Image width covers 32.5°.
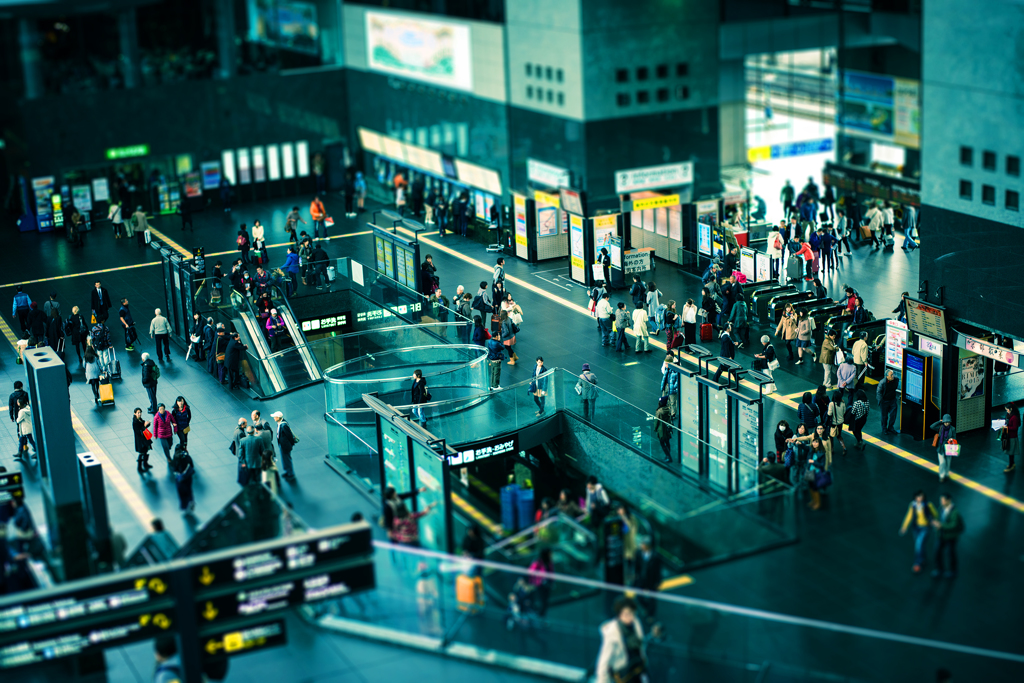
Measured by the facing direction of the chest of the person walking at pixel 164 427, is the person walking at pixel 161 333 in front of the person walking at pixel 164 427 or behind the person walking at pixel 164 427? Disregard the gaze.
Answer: behind

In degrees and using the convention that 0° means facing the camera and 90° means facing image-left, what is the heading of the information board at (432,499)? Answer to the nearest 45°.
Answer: approximately 45°

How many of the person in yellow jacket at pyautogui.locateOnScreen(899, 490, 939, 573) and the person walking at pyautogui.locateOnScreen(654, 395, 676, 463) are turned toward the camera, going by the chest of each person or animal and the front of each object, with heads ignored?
1

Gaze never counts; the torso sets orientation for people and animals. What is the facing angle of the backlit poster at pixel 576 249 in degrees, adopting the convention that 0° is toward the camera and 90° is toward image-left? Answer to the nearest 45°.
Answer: approximately 45°

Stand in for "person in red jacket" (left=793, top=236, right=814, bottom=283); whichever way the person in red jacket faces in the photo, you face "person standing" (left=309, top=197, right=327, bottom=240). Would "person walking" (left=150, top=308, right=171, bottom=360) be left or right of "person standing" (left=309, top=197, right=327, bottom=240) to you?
left

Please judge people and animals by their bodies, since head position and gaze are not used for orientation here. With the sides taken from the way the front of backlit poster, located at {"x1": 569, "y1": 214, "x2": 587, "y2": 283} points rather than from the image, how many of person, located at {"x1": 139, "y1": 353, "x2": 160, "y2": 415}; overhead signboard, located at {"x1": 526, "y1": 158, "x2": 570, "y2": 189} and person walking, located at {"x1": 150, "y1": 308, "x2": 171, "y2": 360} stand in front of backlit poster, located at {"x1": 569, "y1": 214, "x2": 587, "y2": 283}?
2

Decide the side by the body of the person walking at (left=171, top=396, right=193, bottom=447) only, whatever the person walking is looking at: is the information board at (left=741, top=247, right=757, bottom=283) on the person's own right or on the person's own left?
on the person's own left

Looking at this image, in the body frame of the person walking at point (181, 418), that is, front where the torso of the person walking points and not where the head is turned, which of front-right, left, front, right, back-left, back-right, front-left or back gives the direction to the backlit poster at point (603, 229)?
back-left
